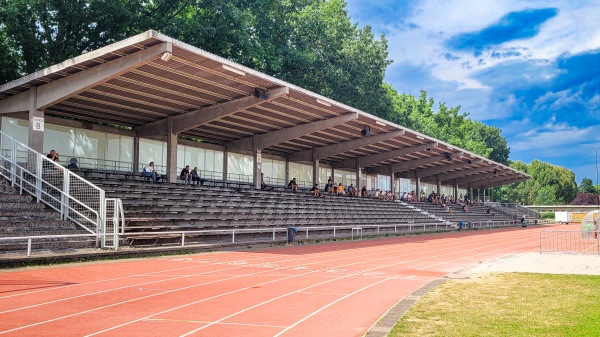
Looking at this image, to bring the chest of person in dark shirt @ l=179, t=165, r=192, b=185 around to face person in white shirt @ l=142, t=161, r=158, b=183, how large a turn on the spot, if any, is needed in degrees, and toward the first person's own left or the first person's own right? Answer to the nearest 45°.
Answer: approximately 90° to the first person's own right

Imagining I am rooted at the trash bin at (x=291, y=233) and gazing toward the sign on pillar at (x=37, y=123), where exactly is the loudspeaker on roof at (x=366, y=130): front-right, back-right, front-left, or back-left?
back-right

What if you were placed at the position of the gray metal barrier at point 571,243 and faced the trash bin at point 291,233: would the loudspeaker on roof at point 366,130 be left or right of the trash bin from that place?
right

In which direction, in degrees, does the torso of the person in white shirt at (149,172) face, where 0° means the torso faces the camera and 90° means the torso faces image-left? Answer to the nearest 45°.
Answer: approximately 315°

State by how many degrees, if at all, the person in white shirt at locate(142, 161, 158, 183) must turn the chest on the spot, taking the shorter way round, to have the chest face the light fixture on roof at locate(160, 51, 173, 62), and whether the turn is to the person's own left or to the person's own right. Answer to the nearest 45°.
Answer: approximately 45° to the person's own right

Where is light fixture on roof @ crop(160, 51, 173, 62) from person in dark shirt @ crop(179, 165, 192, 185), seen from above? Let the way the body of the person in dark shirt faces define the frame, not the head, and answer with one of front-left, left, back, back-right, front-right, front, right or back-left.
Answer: front-right

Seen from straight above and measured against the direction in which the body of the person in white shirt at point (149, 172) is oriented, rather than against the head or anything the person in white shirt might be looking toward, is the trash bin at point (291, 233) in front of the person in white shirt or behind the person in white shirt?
in front

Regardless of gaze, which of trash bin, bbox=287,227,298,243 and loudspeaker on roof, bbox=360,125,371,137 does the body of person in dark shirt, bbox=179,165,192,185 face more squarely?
the trash bin

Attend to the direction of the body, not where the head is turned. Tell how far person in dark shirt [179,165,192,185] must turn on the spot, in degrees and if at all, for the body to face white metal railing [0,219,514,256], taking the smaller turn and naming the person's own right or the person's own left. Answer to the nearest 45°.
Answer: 0° — they already face it

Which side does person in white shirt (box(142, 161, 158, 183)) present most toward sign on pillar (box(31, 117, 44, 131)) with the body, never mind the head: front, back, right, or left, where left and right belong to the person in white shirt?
right
